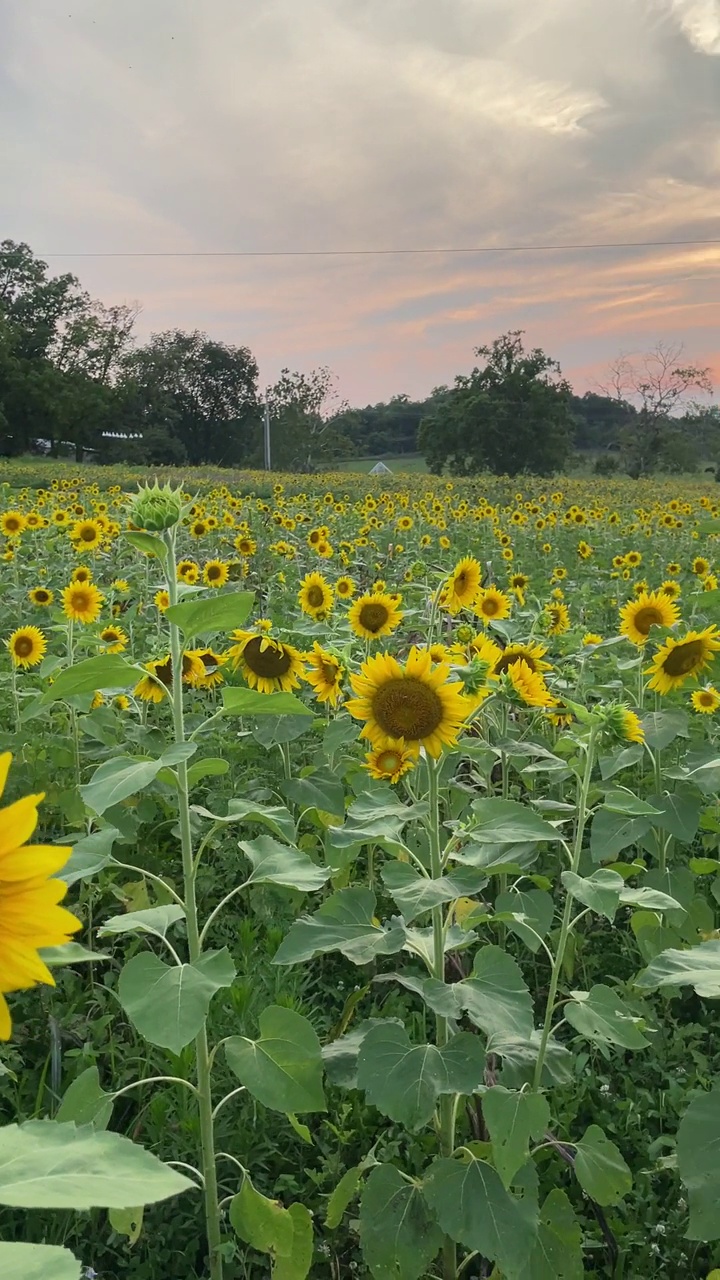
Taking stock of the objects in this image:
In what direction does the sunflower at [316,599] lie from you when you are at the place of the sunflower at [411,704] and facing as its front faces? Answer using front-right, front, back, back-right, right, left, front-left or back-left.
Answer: back

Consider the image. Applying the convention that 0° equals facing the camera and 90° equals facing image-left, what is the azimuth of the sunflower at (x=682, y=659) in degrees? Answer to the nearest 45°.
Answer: approximately 315°

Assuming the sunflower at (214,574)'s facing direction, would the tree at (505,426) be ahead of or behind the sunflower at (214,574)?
behind

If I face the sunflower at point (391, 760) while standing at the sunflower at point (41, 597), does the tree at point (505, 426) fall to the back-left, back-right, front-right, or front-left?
back-left

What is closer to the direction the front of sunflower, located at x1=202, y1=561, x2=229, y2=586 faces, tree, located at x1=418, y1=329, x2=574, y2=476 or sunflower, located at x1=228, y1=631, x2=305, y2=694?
the sunflower
